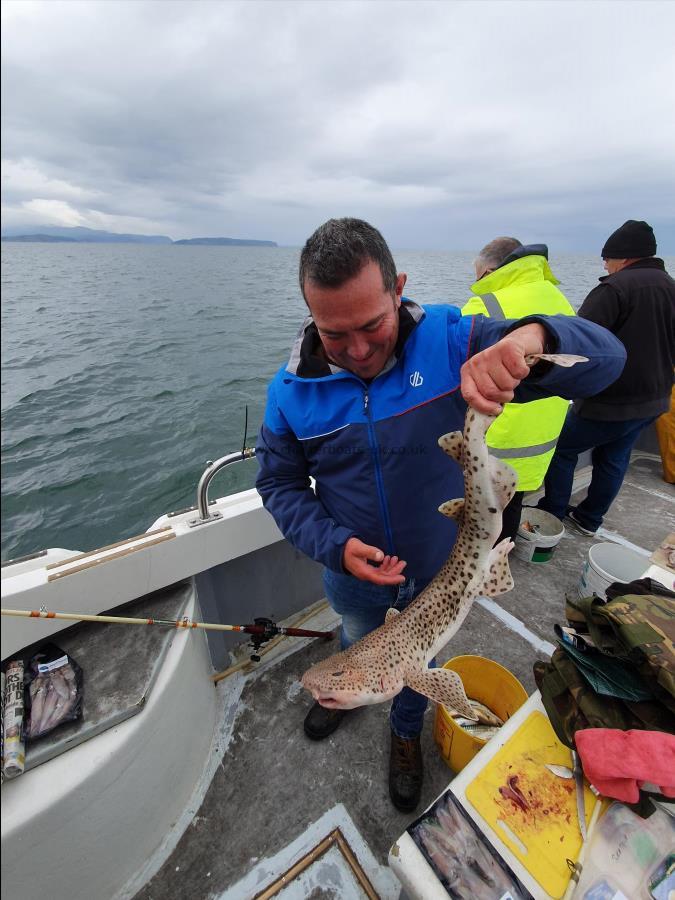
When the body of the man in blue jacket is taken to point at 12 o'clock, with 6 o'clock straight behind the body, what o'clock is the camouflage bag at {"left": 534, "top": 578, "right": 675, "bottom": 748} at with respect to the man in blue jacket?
The camouflage bag is roughly at 9 o'clock from the man in blue jacket.

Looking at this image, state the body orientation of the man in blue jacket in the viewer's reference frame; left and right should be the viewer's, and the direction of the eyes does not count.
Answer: facing the viewer

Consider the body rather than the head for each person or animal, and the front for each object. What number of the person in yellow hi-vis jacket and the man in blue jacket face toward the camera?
1

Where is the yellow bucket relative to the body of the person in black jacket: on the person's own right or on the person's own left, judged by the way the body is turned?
on the person's own left

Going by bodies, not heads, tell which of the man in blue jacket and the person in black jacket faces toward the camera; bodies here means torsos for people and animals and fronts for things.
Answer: the man in blue jacket

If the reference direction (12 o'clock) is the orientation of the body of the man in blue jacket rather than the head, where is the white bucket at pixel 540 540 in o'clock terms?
The white bucket is roughly at 7 o'clock from the man in blue jacket.

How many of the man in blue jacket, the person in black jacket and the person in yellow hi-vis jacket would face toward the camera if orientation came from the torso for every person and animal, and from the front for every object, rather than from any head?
1

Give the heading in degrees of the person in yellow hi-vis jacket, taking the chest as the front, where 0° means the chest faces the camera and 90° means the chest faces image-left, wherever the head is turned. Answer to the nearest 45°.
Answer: approximately 135°

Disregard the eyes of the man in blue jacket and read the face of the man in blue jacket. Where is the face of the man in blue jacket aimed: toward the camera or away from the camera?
toward the camera

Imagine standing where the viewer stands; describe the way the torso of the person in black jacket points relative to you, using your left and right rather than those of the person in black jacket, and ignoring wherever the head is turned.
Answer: facing away from the viewer and to the left of the viewer

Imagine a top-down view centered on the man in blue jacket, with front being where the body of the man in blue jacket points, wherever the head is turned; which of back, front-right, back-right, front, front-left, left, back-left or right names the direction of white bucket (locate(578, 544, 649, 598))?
back-left
